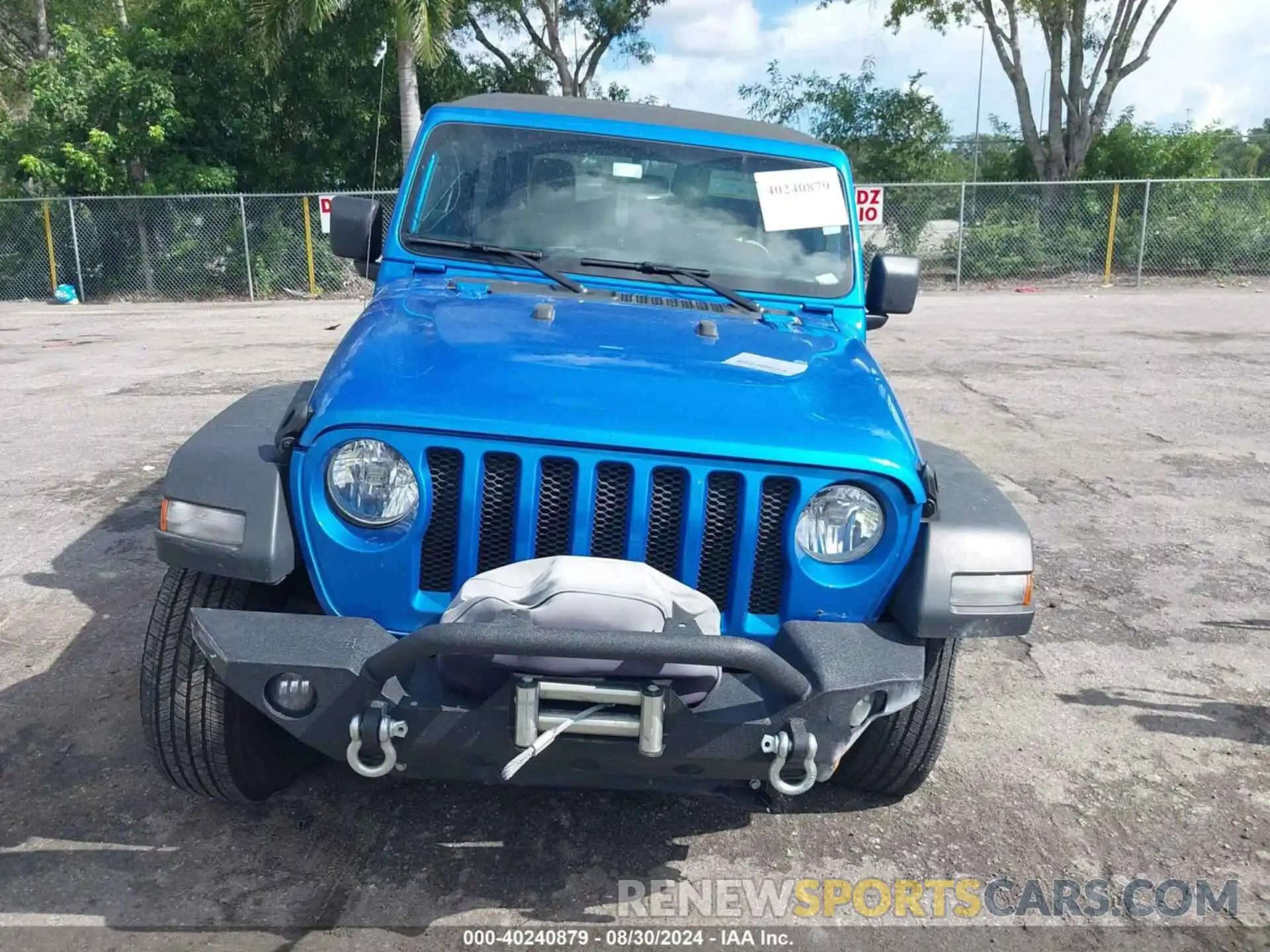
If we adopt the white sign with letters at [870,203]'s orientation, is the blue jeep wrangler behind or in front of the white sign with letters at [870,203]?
in front

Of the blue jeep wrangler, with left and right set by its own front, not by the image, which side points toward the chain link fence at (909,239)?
back

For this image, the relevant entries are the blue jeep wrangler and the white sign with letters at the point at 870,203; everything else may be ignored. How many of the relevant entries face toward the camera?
2

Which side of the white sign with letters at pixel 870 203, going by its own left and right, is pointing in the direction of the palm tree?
right

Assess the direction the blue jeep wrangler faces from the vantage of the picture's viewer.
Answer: facing the viewer

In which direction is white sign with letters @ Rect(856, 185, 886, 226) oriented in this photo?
toward the camera

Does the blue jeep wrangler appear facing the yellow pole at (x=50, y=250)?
no

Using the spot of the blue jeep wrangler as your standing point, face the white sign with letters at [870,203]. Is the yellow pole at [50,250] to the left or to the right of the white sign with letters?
left

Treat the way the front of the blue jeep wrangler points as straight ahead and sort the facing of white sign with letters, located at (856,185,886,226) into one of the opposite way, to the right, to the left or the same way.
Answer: the same way

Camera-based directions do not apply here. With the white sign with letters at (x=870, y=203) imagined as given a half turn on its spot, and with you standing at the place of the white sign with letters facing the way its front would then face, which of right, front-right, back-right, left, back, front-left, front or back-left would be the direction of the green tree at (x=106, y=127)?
left

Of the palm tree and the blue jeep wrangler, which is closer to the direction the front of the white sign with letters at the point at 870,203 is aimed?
the blue jeep wrangler

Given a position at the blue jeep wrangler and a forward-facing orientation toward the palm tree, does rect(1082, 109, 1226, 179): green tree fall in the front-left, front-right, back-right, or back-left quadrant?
front-right

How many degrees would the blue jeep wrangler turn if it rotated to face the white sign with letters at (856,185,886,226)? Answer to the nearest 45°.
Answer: approximately 180°
